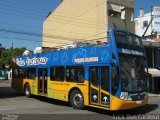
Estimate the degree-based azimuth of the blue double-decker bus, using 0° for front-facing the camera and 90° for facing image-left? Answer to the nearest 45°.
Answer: approximately 315°
